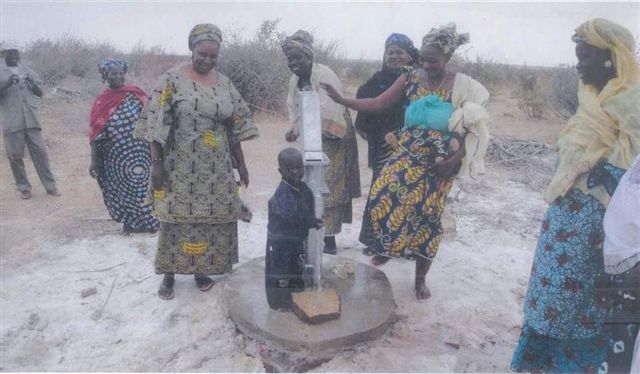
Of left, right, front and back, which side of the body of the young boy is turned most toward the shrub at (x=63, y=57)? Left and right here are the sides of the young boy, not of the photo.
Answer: back

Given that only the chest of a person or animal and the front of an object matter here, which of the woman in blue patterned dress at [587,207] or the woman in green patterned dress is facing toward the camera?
the woman in green patterned dress

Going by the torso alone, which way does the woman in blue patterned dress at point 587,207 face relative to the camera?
to the viewer's left

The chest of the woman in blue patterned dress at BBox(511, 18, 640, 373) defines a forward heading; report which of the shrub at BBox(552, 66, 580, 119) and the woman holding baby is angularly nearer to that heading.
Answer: the woman holding baby

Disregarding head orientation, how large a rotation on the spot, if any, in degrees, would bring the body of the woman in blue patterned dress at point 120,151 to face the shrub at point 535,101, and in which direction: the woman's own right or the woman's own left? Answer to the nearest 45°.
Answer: approximately 90° to the woman's own left

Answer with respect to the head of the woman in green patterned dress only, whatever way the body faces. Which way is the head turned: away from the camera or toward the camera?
toward the camera

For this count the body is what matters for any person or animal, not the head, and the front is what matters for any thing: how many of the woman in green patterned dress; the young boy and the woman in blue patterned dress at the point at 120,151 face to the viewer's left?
0

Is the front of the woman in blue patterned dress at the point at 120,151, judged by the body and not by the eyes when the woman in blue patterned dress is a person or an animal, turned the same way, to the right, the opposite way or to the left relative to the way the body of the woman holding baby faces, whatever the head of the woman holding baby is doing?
to the left

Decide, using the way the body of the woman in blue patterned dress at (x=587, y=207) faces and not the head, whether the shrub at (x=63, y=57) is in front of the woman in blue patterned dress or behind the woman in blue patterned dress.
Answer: in front

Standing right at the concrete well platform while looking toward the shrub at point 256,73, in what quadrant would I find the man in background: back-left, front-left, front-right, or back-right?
front-left

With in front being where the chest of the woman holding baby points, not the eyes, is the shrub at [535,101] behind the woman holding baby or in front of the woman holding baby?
behind

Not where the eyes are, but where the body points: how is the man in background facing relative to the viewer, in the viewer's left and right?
facing the viewer

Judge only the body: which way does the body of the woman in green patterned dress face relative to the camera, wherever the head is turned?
toward the camera
